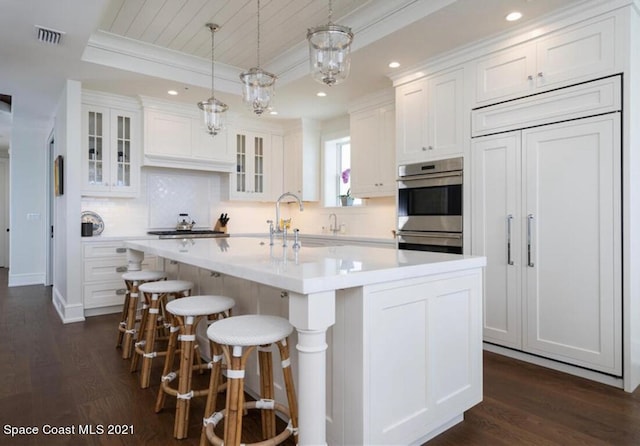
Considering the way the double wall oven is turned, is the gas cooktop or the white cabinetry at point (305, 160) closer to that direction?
the gas cooktop

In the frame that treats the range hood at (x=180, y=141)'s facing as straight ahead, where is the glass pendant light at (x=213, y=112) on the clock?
The glass pendant light is roughly at 1 o'clock from the range hood.

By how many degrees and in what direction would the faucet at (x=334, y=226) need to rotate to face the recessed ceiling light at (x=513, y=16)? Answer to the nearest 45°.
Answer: approximately 90° to its left

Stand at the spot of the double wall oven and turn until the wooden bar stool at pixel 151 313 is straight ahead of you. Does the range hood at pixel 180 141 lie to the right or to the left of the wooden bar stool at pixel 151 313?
right

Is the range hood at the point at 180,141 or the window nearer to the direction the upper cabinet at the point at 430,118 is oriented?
the range hood

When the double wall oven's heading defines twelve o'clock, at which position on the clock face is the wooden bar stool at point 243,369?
The wooden bar stool is roughly at 11 o'clock from the double wall oven.

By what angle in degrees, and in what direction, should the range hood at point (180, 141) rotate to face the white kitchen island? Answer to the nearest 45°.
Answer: approximately 45° to its right

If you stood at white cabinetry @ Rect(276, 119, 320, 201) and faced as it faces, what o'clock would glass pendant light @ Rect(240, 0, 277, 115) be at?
The glass pendant light is roughly at 11 o'clock from the white cabinetry.

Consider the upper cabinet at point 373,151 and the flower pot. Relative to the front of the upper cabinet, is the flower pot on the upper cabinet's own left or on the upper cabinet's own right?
on the upper cabinet's own right
